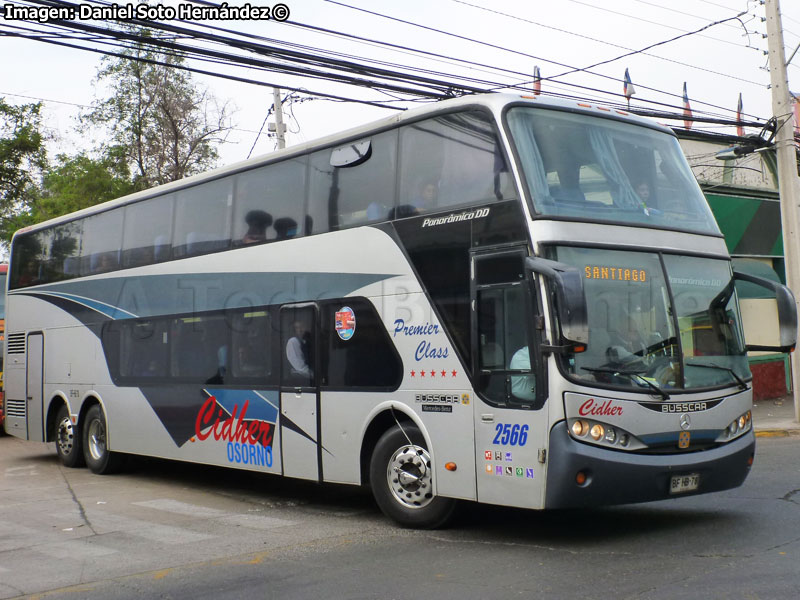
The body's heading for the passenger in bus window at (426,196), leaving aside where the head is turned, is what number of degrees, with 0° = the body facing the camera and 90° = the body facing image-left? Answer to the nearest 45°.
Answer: approximately 315°

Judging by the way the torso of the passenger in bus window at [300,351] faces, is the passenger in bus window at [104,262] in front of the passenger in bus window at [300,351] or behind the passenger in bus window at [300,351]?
behind

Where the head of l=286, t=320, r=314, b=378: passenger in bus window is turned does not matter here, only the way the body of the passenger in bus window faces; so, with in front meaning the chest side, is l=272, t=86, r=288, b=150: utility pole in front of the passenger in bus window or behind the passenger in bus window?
behind

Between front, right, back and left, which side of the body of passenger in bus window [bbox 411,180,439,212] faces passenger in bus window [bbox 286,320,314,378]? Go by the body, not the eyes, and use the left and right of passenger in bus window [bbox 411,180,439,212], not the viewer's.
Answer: back

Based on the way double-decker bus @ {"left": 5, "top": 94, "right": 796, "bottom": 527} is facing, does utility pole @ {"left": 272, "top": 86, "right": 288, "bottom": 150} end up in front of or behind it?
behind

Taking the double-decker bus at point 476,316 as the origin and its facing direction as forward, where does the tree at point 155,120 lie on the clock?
The tree is roughly at 7 o'clock from the double-decker bus.

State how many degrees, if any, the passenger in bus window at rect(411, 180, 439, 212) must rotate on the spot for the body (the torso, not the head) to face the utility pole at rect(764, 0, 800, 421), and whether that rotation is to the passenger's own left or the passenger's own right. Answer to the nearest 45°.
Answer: approximately 90° to the passenger's own left

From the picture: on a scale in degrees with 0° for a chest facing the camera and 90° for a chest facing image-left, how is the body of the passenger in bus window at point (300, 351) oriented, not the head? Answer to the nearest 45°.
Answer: approximately 315°

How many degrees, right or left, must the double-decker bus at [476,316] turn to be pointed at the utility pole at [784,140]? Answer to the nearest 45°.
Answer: approximately 90° to its left
